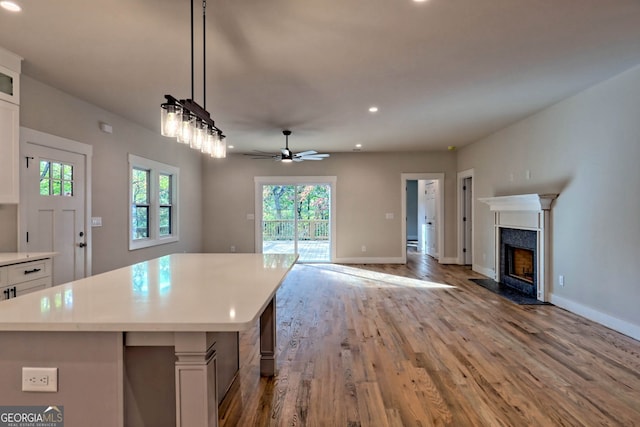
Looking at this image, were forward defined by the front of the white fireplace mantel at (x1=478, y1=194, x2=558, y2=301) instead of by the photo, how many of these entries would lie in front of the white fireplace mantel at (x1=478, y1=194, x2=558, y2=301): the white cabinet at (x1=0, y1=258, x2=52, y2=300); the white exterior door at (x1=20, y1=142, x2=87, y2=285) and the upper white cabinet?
3

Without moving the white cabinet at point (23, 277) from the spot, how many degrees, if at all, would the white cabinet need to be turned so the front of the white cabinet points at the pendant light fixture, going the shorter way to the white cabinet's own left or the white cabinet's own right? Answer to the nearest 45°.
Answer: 0° — it already faces it

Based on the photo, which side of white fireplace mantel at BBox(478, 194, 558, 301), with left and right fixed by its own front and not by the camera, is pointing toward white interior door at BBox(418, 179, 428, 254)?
right

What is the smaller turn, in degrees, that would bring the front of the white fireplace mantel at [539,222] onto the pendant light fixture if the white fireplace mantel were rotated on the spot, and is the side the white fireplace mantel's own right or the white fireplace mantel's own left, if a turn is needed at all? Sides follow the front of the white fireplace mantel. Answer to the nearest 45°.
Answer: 0° — it already faces it

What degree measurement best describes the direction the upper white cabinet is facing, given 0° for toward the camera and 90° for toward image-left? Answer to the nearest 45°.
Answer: approximately 315°

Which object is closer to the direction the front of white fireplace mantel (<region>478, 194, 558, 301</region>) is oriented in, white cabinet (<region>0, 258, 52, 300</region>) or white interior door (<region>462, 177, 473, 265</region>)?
the white cabinet

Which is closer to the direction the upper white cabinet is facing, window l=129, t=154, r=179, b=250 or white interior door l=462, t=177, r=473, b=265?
the white interior door

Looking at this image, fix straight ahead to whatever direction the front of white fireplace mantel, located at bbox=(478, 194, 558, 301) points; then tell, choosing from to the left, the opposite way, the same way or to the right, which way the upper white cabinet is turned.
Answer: the opposite way

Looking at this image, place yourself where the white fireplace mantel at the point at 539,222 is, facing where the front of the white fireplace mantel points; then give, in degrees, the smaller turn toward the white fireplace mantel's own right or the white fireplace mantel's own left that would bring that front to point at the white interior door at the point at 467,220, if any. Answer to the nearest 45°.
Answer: approximately 90° to the white fireplace mantel's own right

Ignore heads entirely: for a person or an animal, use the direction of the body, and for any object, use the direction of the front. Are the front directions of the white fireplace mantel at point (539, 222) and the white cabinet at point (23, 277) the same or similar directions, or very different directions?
very different directions

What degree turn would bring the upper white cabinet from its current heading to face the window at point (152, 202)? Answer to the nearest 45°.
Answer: approximately 90° to its left
